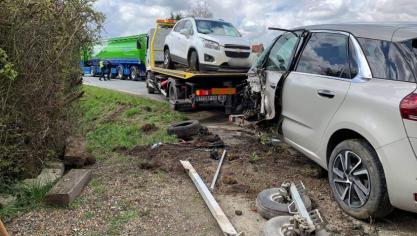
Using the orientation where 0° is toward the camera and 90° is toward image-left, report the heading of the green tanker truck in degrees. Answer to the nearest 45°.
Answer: approximately 135°

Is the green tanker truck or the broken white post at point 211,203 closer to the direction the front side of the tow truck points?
the green tanker truck

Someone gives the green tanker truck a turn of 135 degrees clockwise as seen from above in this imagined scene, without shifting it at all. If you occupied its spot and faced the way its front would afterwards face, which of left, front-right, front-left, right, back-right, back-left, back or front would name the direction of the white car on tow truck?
right

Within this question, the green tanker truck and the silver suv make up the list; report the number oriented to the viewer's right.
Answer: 0

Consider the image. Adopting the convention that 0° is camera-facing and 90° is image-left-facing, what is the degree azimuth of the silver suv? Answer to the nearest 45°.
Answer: approximately 135°

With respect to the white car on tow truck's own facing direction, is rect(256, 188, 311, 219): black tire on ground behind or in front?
in front

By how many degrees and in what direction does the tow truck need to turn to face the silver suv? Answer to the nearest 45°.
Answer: approximately 135° to its left

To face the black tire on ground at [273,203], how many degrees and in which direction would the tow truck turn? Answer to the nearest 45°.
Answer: approximately 135° to its left

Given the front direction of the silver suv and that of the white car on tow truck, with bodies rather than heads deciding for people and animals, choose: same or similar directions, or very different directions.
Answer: very different directions

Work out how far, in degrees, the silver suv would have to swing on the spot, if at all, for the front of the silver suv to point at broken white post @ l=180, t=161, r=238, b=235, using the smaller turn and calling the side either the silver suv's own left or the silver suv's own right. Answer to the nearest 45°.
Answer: approximately 45° to the silver suv's own left

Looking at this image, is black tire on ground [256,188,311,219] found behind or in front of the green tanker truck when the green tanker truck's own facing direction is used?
behind

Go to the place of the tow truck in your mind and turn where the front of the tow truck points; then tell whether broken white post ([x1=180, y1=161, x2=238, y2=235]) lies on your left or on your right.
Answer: on your left
